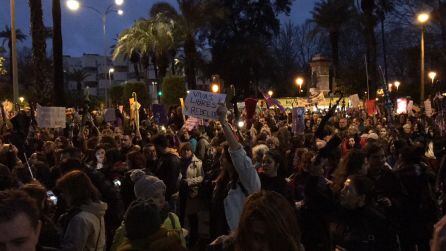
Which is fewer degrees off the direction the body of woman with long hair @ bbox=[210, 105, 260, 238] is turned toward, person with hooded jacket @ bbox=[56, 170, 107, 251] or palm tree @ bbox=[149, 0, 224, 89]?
the person with hooded jacket

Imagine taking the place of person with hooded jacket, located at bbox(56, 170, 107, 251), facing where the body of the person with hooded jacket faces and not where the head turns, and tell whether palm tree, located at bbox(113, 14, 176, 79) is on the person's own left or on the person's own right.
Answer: on the person's own right
